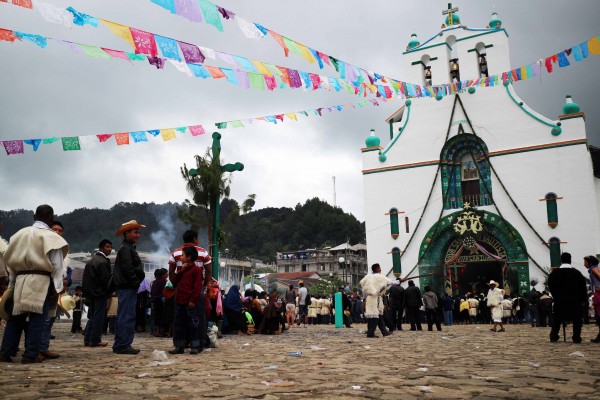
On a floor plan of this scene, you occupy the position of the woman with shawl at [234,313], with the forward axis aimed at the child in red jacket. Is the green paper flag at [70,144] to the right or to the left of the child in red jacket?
right

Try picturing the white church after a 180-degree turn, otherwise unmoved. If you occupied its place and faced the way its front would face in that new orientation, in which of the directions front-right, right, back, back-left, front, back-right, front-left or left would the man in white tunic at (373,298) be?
back

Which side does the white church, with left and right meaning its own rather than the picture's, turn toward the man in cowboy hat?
front

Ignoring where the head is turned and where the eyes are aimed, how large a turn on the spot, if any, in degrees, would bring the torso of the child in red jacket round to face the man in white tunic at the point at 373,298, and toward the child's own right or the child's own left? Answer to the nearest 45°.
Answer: approximately 180°

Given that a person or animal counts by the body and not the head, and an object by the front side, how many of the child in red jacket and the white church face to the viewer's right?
0

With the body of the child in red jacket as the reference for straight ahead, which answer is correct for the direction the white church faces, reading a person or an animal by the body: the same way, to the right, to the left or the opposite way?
the same way

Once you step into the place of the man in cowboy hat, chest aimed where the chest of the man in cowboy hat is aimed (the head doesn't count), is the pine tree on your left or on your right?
on your left

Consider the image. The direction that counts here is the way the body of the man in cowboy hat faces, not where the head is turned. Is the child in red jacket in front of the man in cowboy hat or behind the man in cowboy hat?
in front

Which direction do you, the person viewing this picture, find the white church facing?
facing the viewer

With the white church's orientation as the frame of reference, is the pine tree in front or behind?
in front
